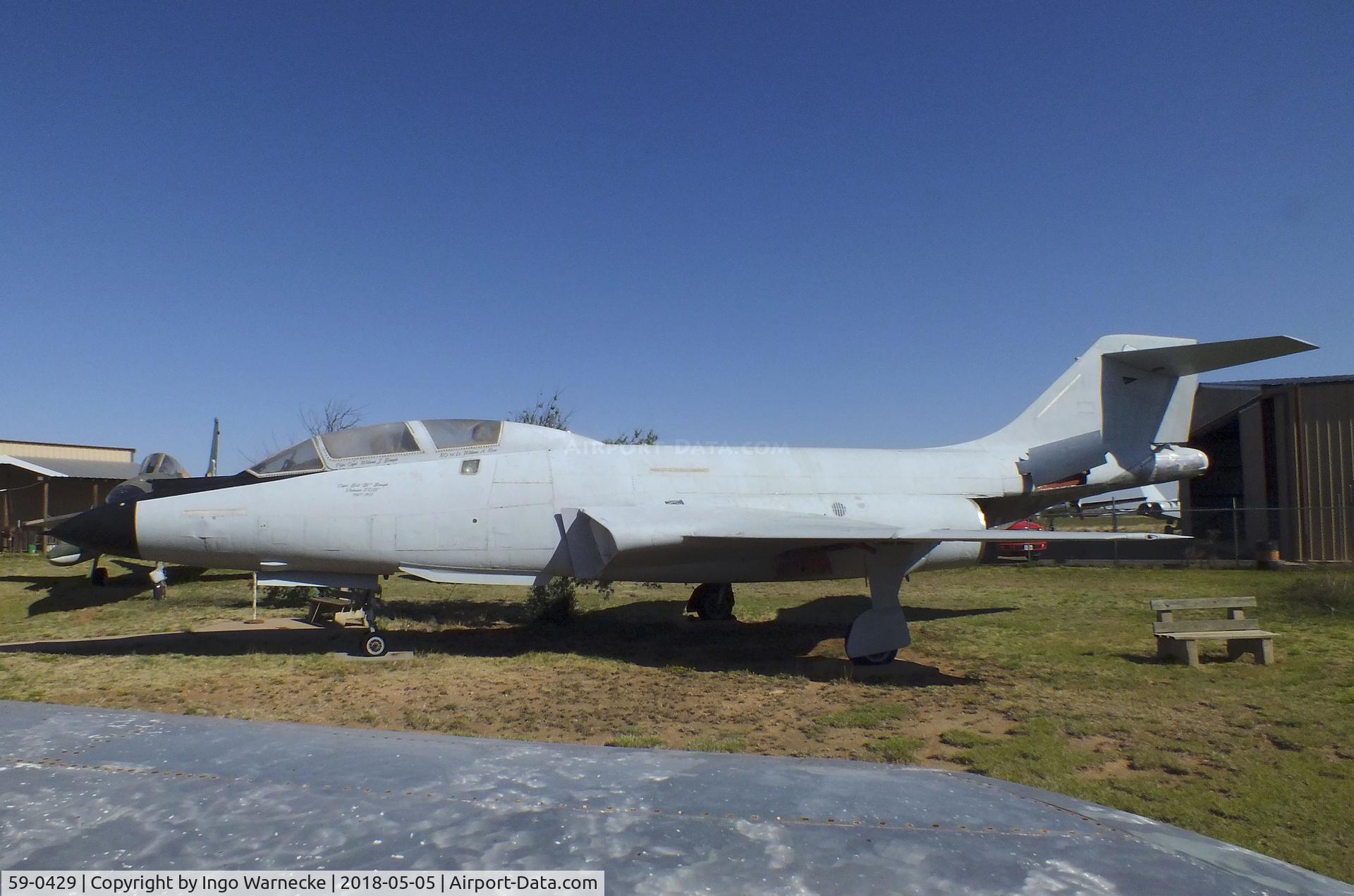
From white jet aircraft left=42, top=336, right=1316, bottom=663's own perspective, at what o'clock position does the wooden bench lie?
The wooden bench is roughly at 6 o'clock from the white jet aircraft.

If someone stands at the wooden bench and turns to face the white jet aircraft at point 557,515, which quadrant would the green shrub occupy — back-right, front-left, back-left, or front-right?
front-right

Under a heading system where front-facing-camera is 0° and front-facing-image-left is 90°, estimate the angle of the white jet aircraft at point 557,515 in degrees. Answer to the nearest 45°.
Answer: approximately 90°

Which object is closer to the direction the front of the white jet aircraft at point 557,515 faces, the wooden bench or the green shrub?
the green shrub

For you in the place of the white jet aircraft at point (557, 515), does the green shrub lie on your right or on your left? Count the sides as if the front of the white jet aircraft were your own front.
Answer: on your right
